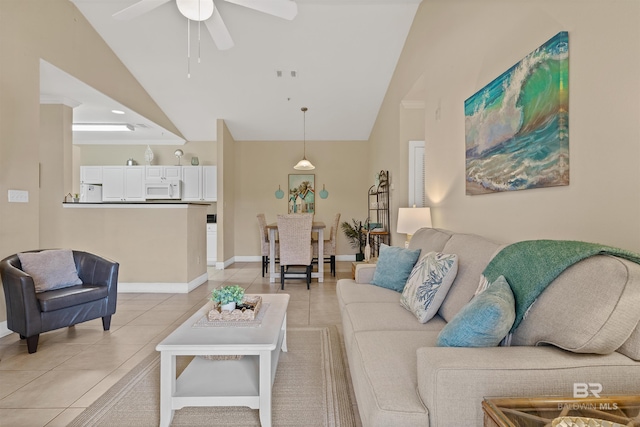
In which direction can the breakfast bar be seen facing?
toward the camera

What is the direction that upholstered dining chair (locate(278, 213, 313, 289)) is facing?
away from the camera

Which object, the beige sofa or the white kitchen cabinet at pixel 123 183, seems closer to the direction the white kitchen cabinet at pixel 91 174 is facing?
the beige sofa

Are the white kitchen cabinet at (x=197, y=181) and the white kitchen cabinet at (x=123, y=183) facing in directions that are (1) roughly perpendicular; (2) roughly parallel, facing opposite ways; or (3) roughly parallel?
roughly parallel

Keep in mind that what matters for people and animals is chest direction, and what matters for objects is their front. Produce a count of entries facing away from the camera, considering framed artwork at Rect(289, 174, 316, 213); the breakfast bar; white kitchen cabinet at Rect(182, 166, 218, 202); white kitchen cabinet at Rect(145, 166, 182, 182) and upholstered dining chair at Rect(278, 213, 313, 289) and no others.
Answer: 1

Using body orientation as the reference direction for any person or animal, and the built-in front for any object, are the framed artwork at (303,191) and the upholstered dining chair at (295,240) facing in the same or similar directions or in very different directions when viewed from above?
very different directions

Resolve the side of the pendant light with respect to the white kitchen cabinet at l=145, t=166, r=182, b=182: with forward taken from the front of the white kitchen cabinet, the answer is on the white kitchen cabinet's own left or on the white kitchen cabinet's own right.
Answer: on the white kitchen cabinet's own left

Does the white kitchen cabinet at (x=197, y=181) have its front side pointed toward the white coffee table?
yes

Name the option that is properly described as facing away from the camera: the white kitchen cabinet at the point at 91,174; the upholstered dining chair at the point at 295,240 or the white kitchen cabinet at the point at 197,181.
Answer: the upholstered dining chair

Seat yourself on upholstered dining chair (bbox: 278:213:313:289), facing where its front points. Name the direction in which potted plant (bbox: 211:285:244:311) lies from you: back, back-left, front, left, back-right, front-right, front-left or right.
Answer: back

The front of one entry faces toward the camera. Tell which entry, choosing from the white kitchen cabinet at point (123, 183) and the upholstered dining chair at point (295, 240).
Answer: the white kitchen cabinet

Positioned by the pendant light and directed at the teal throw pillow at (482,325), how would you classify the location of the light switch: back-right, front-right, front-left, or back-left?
front-right

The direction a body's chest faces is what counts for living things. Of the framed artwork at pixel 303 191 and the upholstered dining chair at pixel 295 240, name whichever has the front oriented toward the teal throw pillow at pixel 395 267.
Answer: the framed artwork

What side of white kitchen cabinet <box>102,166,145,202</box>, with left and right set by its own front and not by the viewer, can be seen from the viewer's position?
front

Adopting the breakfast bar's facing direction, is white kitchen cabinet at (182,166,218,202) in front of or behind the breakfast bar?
behind

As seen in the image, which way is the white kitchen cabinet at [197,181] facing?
toward the camera

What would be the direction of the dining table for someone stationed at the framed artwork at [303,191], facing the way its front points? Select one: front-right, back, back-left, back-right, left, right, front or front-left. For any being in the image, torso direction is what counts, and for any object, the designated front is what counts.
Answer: front

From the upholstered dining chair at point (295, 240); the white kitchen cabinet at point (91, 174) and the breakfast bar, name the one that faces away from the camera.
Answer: the upholstered dining chair

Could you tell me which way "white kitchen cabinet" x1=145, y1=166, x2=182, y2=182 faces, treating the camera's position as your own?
facing the viewer
